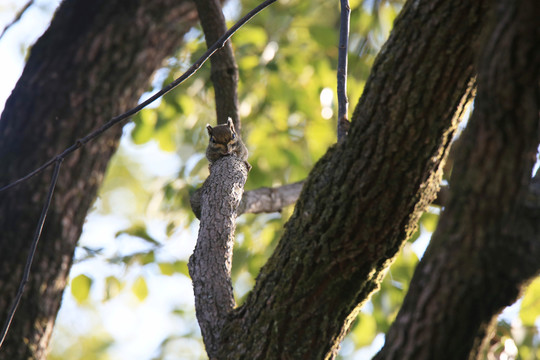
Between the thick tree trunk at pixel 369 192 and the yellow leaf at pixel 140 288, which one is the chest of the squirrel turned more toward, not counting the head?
the thick tree trunk

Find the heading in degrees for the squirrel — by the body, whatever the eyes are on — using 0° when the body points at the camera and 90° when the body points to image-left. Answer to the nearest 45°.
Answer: approximately 0°

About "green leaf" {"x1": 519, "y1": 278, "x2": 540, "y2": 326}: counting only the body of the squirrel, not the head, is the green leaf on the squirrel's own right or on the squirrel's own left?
on the squirrel's own left

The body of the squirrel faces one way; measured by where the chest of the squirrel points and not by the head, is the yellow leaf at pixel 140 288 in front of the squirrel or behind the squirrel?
behind

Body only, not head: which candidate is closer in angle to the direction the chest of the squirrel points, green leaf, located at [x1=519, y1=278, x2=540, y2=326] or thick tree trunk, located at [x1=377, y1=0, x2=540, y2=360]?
the thick tree trunk

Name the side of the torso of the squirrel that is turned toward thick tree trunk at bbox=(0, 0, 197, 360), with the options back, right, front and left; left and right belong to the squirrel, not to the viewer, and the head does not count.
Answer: right

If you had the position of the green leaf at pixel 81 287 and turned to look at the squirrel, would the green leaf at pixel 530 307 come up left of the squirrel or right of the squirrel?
left

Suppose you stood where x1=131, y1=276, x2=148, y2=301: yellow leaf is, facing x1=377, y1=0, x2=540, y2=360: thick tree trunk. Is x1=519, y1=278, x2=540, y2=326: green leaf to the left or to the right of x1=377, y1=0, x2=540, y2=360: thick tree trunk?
left

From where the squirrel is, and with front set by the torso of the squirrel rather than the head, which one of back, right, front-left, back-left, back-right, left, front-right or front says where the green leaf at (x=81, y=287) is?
back-right
